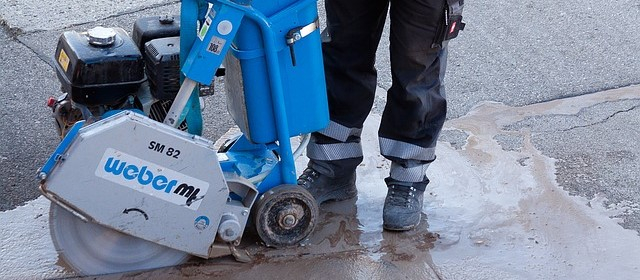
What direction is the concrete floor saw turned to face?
to the viewer's left
